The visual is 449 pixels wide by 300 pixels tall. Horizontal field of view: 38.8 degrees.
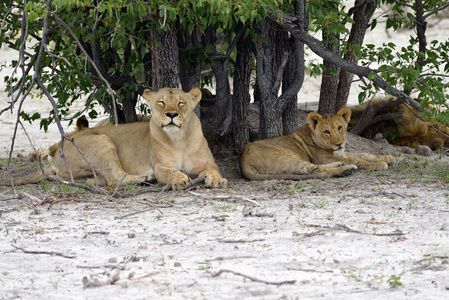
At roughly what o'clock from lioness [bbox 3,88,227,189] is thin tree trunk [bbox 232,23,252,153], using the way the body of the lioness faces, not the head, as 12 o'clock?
The thin tree trunk is roughly at 9 o'clock from the lioness.

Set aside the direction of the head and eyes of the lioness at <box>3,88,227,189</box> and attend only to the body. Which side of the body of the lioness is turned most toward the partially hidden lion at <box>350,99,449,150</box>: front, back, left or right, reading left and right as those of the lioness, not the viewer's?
left

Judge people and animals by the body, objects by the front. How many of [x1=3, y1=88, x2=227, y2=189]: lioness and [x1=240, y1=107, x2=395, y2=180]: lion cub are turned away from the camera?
0

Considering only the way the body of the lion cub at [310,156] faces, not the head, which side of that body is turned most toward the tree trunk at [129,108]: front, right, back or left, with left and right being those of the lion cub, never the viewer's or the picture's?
back

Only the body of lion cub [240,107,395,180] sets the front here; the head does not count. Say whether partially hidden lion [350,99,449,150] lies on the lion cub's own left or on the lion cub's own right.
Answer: on the lion cub's own left

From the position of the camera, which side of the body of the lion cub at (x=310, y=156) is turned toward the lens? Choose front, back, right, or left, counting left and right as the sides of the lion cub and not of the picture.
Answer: right

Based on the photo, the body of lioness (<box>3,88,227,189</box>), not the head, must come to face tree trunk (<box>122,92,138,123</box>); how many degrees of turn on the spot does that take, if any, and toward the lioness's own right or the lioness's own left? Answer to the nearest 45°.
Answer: approximately 135° to the lioness's own left

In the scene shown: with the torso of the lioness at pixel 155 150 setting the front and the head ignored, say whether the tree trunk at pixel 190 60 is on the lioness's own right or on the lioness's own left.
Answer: on the lioness's own left

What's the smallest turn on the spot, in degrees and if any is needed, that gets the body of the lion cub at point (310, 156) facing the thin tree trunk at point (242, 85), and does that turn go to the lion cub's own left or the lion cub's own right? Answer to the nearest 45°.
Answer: approximately 135° to the lion cub's own left

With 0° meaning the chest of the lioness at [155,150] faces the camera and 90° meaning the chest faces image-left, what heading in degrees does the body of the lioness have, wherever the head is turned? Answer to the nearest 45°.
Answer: approximately 315°
